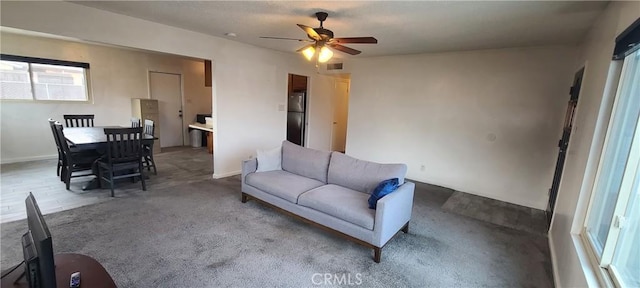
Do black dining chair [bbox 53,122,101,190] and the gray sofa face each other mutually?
no

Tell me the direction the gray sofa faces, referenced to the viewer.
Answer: facing the viewer and to the left of the viewer

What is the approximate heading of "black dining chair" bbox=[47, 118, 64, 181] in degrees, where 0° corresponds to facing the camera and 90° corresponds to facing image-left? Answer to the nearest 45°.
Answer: approximately 270°

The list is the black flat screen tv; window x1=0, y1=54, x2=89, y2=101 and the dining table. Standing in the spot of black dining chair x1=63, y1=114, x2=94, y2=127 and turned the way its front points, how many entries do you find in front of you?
2

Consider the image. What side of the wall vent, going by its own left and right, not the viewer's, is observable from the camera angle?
front

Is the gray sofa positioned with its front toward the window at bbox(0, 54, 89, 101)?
no

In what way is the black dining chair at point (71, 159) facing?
to the viewer's right

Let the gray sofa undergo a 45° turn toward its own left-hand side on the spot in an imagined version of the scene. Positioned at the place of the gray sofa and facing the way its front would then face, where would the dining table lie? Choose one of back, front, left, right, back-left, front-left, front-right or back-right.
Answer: right

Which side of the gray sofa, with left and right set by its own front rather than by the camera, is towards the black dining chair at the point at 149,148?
right

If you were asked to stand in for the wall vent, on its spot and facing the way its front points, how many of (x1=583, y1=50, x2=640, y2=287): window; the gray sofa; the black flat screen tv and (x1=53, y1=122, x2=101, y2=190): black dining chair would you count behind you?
0

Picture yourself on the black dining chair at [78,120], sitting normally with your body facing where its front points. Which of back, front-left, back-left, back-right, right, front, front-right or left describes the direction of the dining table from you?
front

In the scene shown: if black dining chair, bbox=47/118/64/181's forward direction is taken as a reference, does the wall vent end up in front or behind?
in front

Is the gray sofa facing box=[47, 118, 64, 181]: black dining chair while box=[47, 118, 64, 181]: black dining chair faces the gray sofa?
no

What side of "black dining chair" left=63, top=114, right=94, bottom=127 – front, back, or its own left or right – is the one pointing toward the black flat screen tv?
front

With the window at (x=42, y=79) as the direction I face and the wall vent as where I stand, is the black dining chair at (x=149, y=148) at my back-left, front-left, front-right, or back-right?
front-left

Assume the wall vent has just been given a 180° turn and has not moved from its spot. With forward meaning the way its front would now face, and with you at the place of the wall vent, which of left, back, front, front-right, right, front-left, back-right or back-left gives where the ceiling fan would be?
back

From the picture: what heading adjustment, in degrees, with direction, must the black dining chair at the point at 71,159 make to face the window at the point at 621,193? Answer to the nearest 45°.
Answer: approximately 45° to its right

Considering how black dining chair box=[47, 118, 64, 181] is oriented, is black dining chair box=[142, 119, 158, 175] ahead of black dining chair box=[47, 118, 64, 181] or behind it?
ahead

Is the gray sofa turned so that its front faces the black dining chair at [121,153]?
no

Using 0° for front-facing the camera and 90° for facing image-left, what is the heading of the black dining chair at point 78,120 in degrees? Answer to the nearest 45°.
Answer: approximately 0°

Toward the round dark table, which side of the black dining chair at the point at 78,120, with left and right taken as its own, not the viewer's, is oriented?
front
